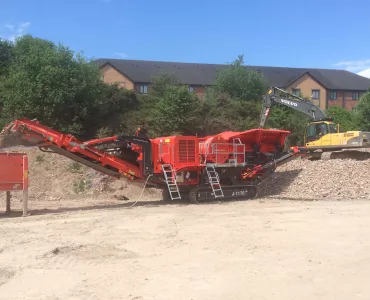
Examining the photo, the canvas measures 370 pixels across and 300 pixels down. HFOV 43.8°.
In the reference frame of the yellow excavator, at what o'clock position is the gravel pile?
The gravel pile is roughly at 9 o'clock from the yellow excavator.

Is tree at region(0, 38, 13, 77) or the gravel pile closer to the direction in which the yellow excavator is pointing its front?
the tree

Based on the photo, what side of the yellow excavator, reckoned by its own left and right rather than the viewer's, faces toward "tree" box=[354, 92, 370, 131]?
right

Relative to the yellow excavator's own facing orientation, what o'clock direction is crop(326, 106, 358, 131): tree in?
The tree is roughly at 3 o'clock from the yellow excavator.

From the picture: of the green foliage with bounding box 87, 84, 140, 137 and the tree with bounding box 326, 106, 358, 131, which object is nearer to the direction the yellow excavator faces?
the green foliage

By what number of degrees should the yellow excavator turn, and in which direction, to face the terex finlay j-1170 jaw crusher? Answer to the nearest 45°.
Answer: approximately 45° to its left

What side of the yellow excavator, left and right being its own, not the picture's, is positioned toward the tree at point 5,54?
front

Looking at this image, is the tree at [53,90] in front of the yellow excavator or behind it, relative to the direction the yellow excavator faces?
in front

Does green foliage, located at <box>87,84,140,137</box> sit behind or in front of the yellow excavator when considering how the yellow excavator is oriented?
in front

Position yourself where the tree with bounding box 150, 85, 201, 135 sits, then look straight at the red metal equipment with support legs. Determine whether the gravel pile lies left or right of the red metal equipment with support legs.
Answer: left

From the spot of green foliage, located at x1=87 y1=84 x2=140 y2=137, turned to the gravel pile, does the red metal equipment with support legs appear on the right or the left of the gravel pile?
right

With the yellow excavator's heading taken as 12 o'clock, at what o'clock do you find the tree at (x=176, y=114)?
The tree is roughly at 1 o'clock from the yellow excavator.

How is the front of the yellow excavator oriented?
to the viewer's left
